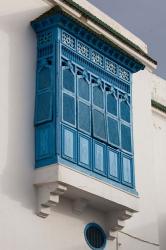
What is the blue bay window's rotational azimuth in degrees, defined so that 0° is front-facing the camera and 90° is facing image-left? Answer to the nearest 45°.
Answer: approximately 315°
